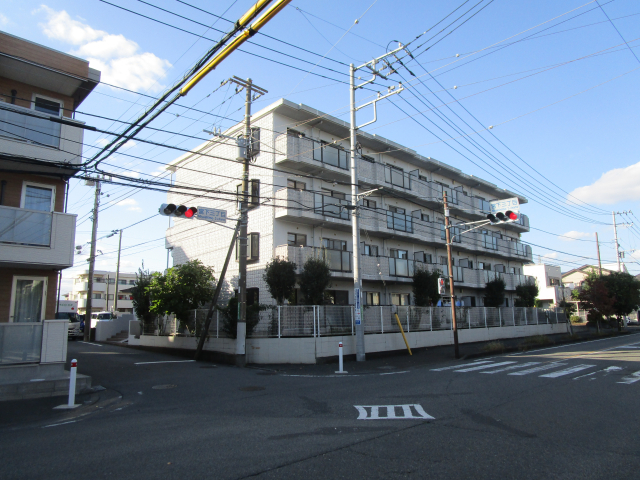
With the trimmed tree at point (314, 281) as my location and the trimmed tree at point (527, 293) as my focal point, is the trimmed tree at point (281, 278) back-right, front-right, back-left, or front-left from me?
back-left

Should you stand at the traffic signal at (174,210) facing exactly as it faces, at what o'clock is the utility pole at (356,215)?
The utility pole is roughly at 10 o'clock from the traffic signal.

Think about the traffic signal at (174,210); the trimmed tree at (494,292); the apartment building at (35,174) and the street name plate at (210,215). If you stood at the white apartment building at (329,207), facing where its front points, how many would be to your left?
1

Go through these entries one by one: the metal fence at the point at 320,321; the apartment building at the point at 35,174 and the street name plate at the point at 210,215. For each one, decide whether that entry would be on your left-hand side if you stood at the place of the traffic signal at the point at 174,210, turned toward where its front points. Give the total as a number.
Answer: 2

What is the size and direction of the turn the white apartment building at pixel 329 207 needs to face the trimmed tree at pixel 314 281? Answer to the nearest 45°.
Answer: approximately 45° to its right

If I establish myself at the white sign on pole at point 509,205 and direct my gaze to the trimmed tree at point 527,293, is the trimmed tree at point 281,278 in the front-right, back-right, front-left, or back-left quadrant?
back-left

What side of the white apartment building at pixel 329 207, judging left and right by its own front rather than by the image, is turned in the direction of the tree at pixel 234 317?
right

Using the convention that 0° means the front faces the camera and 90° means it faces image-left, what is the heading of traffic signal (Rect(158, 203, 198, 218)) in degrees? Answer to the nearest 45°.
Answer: approximately 315°

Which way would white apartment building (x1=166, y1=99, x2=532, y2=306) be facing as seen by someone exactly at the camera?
facing the viewer and to the right of the viewer

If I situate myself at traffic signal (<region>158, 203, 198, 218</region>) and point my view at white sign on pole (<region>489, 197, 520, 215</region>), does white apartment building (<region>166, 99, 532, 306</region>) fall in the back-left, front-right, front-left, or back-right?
front-left

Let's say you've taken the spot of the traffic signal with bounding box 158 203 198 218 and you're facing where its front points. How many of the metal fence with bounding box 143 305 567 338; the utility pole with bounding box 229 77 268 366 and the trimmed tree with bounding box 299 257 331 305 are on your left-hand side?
3

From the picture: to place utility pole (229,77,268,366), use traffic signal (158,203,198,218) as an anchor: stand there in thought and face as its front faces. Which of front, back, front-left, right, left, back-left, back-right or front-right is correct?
left

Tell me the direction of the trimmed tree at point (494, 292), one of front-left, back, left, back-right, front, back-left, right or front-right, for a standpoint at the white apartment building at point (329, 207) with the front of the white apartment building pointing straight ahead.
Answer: left

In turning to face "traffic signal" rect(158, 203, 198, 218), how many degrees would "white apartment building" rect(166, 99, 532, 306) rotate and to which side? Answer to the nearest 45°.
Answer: approximately 45° to its right

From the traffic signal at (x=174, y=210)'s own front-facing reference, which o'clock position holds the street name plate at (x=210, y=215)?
The street name plate is roughly at 9 o'clock from the traffic signal.

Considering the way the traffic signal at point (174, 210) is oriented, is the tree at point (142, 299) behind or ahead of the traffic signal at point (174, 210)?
behind

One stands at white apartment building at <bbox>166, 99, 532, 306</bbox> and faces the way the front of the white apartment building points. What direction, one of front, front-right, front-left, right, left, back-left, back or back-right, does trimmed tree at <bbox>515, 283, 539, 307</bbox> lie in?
left

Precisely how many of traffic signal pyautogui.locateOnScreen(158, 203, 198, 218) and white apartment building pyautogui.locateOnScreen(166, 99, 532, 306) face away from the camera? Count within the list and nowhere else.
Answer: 0
